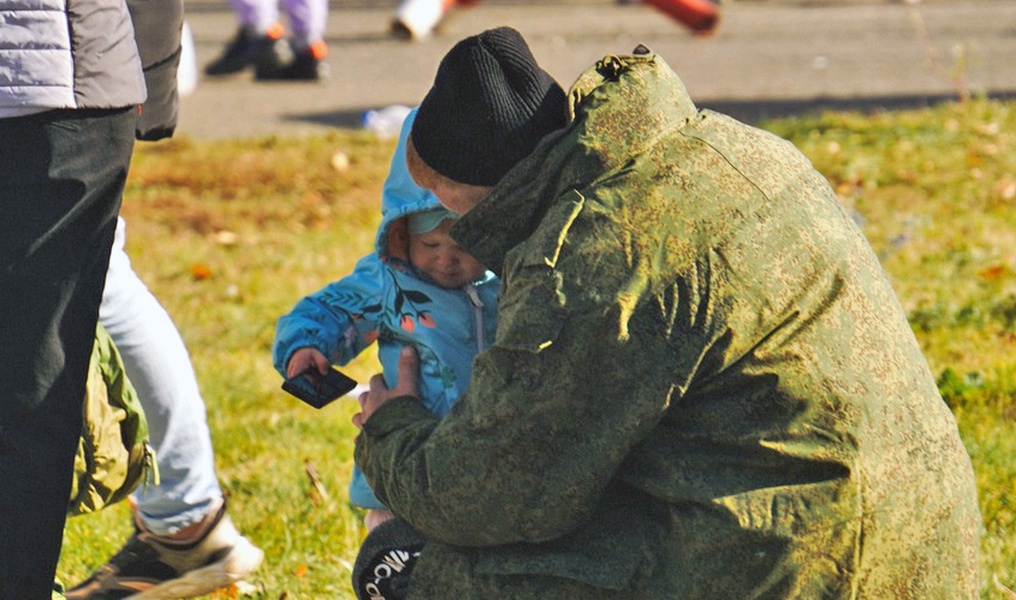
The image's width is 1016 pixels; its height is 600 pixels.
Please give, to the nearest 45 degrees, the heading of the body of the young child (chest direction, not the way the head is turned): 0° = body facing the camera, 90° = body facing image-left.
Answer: approximately 315°
